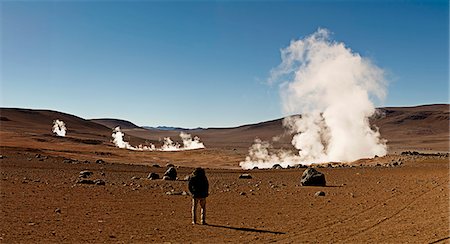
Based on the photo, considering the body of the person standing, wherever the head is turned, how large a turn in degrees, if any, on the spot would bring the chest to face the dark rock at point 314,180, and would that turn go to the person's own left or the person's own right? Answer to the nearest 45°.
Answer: approximately 45° to the person's own right

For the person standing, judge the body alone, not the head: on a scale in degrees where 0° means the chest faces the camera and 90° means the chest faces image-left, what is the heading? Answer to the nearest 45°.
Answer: approximately 180°
